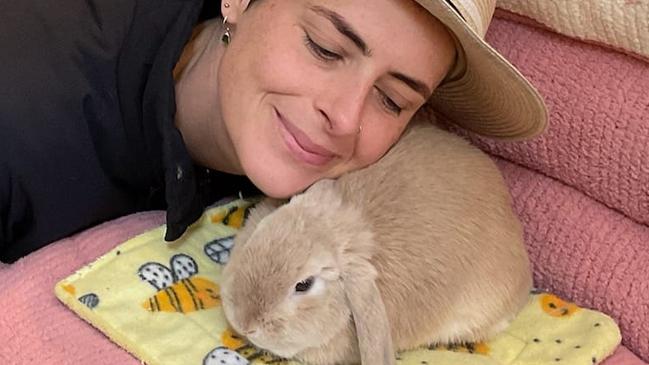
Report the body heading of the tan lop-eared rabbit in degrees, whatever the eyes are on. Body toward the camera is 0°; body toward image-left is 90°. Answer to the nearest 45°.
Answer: approximately 45°
